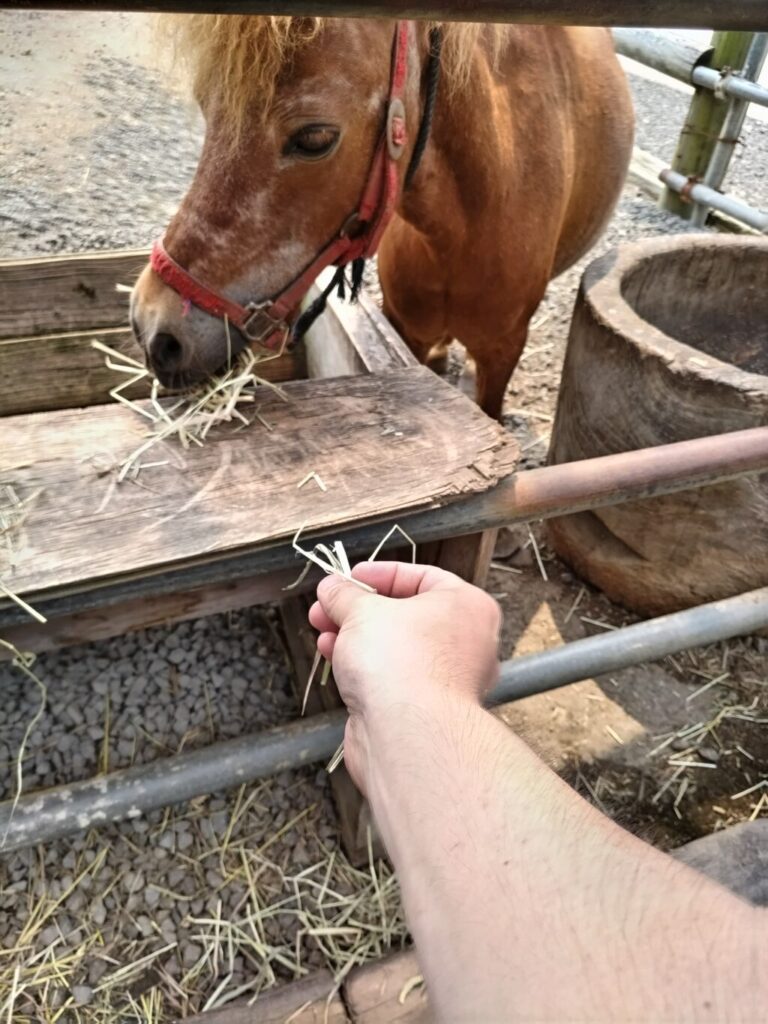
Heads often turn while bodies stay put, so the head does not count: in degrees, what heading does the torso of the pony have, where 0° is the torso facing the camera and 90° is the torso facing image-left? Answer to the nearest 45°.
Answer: approximately 45°

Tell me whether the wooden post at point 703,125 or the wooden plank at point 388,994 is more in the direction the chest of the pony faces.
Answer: the wooden plank

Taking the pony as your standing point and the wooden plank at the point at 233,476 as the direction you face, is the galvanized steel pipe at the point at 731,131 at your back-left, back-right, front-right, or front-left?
back-left

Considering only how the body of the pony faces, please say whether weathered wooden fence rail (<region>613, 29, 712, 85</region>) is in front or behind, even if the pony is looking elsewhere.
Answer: behind

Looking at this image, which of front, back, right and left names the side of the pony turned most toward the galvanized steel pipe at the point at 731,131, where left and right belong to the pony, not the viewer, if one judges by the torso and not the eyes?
back

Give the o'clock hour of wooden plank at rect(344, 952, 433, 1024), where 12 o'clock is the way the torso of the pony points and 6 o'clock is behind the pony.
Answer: The wooden plank is roughly at 10 o'clock from the pony.
